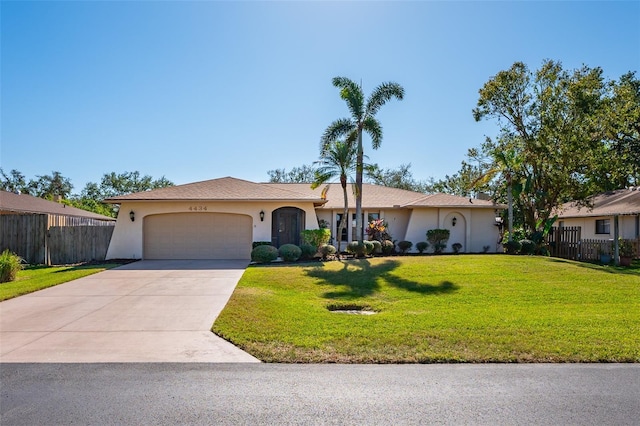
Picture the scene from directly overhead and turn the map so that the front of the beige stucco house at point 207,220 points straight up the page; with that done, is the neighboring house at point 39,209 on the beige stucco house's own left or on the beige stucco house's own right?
on the beige stucco house's own right

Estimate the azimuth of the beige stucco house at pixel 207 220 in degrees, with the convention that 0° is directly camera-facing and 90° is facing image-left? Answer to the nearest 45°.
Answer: approximately 0°

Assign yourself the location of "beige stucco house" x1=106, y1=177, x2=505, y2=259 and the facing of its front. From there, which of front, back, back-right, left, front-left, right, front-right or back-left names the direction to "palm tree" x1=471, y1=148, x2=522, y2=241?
left

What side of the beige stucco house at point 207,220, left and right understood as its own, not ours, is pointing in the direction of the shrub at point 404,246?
left

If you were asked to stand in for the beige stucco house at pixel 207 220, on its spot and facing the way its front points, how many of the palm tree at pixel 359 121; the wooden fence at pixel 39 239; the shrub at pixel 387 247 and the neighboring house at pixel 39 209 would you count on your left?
2

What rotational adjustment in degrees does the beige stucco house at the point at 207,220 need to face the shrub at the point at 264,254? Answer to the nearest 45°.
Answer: approximately 45° to its left

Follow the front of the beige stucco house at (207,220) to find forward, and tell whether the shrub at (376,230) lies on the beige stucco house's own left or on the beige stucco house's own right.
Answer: on the beige stucco house's own left

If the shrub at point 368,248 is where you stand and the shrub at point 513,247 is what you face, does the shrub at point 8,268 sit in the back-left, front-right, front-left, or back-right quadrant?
back-right

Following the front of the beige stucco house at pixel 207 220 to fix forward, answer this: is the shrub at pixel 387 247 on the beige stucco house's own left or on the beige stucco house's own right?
on the beige stucco house's own left

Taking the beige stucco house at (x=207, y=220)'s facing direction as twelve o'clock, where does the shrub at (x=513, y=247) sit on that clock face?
The shrub is roughly at 9 o'clock from the beige stucco house.

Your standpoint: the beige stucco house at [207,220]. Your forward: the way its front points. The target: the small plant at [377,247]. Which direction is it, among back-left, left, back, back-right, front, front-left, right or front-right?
left

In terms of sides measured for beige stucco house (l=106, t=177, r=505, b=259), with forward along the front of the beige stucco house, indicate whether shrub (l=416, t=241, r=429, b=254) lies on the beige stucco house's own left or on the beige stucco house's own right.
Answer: on the beige stucco house's own left

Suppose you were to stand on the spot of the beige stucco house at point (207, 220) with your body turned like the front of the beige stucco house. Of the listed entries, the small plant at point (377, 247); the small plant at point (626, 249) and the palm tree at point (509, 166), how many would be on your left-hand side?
3

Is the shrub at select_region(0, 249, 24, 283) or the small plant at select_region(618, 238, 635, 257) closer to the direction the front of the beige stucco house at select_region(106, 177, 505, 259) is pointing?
the shrub

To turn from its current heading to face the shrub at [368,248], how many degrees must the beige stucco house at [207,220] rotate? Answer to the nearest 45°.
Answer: approximately 90° to its left

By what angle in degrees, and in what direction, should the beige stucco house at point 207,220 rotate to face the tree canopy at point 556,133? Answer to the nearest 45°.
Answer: approximately 90° to its left
